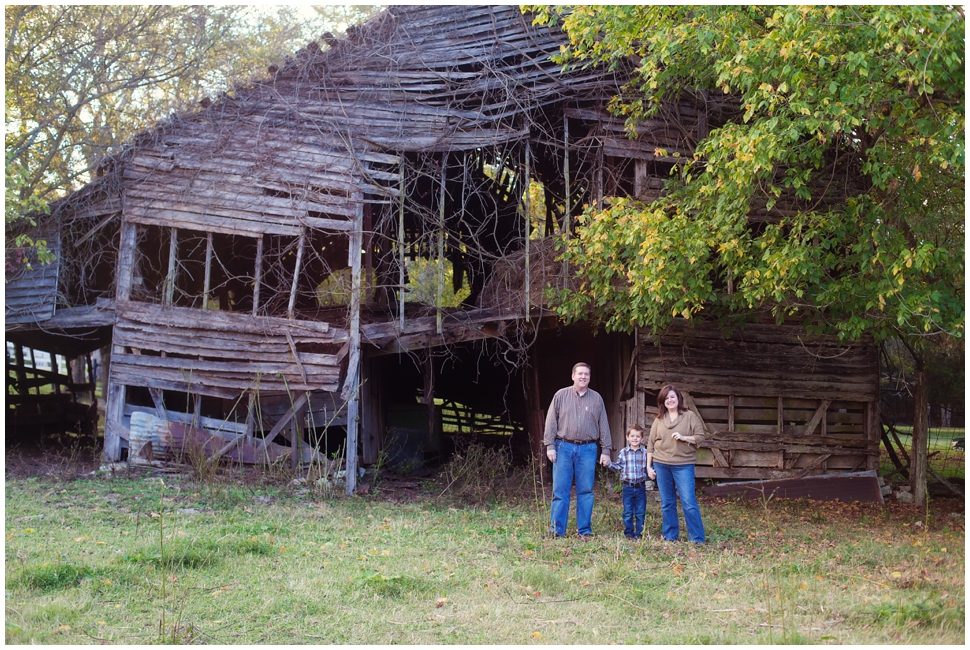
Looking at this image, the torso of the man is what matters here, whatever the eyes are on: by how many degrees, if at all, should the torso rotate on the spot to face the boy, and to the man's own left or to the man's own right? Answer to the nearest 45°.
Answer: approximately 135° to the man's own left

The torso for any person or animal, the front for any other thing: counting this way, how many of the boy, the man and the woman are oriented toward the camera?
3

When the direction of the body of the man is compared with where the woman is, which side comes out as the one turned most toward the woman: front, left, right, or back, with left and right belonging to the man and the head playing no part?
left

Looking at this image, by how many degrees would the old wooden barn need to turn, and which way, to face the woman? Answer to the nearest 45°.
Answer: approximately 45° to its left

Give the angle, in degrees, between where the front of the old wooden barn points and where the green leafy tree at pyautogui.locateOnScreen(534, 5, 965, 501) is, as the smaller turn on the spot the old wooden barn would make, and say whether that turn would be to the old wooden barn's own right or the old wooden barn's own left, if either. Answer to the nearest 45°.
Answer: approximately 45° to the old wooden barn's own left
